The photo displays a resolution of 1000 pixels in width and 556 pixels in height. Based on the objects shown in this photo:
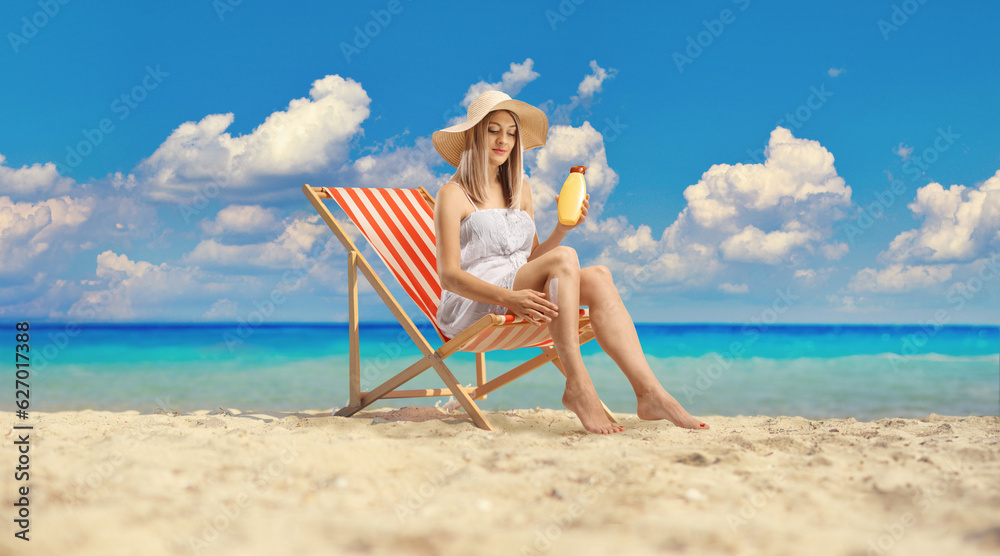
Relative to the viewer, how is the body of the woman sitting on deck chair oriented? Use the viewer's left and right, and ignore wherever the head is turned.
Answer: facing the viewer and to the right of the viewer

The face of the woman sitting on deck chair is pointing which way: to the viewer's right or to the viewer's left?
to the viewer's right
